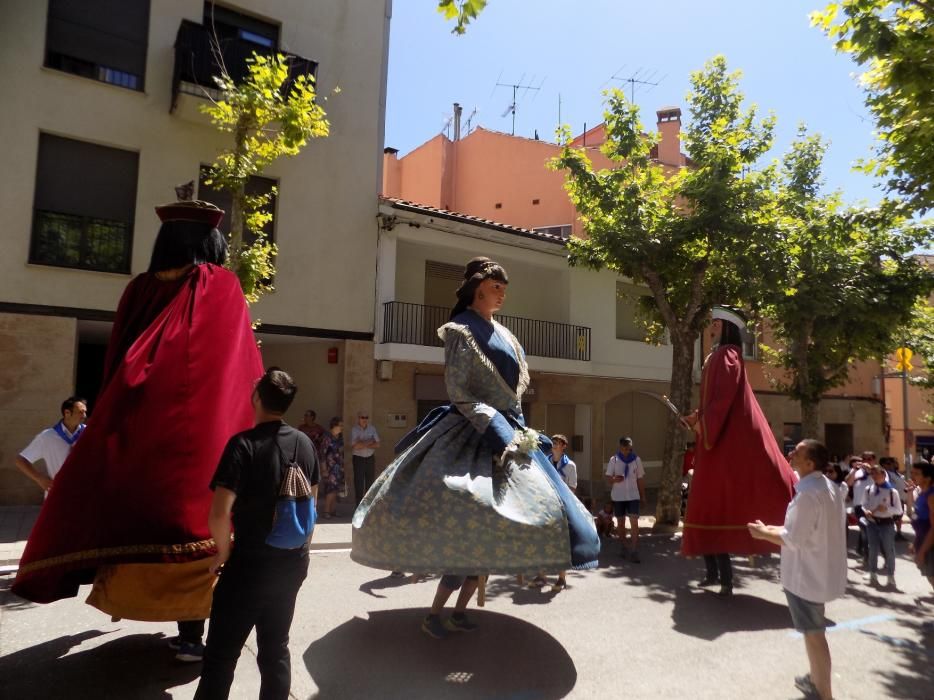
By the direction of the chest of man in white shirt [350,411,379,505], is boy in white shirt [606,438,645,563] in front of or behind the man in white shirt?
in front

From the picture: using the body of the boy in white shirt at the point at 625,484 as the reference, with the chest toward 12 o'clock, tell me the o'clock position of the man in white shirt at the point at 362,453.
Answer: The man in white shirt is roughly at 4 o'clock from the boy in white shirt.

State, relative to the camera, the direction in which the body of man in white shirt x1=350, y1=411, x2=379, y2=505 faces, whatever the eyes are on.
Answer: toward the camera

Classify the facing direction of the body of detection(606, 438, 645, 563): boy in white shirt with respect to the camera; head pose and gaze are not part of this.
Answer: toward the camera

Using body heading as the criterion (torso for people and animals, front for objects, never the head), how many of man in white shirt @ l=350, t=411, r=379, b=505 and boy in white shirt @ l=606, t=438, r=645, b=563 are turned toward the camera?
2

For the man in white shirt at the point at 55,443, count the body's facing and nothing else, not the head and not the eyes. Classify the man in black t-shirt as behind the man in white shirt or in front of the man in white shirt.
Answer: in front

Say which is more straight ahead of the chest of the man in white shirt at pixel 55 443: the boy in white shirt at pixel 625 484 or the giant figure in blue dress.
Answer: the giant figure in blue dress

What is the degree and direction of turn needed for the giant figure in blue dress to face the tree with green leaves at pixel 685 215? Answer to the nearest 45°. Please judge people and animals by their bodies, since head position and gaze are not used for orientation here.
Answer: approximately 90° to its left

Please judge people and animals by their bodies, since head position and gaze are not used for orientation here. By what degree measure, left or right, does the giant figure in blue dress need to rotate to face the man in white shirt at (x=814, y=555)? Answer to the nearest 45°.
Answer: approximately 45° to its left

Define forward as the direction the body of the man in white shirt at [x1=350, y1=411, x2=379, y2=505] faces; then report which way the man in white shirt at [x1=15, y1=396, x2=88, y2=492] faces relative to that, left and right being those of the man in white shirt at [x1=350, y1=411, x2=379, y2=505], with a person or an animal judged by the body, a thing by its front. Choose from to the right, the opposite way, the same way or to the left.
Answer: to the left

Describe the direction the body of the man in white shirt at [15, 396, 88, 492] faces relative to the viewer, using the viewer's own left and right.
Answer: facing the viewer and to the right of the viewer

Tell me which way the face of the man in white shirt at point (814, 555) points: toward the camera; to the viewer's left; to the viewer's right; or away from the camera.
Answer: to the viewer's left

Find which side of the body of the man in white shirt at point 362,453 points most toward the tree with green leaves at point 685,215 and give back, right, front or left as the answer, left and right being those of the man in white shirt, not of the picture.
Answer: left

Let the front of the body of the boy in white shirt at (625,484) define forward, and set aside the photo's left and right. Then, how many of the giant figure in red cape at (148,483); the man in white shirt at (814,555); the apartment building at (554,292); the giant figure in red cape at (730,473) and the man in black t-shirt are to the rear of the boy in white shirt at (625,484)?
1

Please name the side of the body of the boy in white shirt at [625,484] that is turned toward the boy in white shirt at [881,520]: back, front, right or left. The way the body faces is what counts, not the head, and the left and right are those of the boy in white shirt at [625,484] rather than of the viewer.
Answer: left

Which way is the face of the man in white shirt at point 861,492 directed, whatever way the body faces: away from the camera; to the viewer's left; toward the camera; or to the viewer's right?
toward the camera
